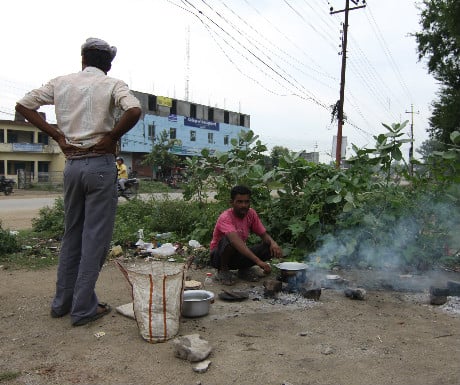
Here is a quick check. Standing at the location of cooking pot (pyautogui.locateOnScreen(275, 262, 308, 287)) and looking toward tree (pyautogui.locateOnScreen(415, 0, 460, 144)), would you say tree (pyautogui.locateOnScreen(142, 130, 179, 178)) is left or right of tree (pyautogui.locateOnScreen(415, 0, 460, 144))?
left

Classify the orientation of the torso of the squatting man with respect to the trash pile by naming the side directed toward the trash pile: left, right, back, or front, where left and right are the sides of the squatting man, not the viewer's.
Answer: back

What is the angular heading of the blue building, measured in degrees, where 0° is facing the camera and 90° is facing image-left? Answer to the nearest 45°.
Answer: approximately 315°

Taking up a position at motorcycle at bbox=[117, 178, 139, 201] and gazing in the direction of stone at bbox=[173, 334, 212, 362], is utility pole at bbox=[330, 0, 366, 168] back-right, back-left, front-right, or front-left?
back-left

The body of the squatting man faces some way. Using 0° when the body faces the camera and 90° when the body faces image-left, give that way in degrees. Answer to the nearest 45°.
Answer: approximately 315°

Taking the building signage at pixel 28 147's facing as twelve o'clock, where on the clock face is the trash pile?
The trash pile is roughly at 12 o'clock from the building signage.

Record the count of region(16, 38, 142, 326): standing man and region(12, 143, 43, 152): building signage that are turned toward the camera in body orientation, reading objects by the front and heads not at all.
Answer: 1

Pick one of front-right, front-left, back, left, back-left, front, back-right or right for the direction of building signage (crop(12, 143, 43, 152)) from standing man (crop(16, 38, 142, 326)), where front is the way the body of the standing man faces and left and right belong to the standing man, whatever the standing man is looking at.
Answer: front-left

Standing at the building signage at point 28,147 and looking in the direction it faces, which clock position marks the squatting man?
The squatting man is roughly at 12 o'clock from the building signage.

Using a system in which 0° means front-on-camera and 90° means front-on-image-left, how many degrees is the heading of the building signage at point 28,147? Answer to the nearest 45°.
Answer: approximately 0°

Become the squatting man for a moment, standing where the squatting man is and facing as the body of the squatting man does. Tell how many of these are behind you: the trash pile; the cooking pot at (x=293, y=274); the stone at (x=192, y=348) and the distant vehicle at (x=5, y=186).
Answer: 2

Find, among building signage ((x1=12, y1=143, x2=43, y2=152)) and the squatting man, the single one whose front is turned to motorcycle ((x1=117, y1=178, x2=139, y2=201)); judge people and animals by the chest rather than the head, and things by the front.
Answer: the building signage

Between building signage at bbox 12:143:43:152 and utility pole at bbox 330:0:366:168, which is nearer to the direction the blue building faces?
the utility pole

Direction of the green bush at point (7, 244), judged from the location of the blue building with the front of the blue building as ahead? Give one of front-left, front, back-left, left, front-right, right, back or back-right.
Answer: front-right
